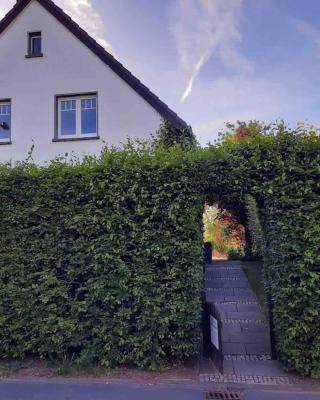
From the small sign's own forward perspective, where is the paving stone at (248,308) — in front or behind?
behind

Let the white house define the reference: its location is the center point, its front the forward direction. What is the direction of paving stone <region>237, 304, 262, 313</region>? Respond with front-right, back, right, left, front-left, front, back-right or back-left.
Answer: front-left

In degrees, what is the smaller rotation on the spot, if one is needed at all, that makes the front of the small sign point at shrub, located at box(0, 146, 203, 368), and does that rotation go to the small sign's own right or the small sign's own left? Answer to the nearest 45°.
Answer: approximately 45° to the small sign's own right

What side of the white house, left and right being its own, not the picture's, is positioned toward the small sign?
front

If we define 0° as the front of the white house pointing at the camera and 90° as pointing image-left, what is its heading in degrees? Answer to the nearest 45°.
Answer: approximately 0°

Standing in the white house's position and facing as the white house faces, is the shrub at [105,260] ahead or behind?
ahead

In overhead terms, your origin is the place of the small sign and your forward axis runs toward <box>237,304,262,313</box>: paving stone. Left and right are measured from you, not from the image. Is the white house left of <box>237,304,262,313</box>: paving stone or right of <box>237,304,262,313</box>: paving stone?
left
